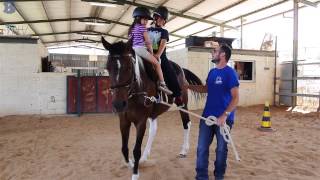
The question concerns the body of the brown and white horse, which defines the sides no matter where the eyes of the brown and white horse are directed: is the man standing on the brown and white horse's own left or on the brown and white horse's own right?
on the brown and white horse's own left

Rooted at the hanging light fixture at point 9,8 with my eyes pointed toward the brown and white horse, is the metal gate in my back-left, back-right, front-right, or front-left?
front-left

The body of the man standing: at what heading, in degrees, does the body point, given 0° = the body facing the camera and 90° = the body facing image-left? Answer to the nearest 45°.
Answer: approximately 45°

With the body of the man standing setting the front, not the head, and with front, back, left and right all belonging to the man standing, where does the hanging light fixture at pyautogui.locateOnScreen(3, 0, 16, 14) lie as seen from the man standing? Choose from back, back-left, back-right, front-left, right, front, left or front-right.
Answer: right

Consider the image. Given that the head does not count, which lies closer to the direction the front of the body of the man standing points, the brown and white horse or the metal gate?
the brown and white horse

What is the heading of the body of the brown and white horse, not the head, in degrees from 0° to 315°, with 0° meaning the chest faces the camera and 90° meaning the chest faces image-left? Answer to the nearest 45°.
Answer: approximately 45°

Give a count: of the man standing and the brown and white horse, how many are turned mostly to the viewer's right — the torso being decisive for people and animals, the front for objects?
0

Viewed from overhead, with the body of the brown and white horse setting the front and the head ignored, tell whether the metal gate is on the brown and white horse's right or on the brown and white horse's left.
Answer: on the brown and white horse's right

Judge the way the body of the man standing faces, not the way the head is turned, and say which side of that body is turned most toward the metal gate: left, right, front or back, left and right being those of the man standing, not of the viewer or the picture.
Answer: right
